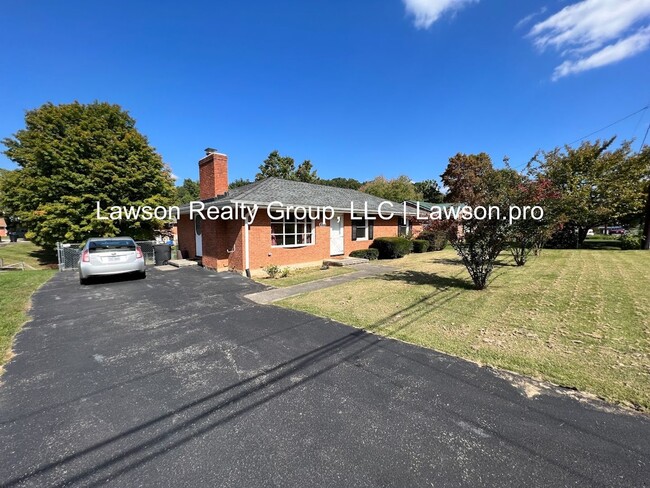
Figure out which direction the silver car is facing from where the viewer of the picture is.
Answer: facing away from the viewer

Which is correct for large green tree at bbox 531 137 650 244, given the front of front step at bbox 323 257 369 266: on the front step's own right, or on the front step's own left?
on the front step's own left

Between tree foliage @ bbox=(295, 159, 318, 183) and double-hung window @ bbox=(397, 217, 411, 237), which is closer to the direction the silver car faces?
the tree foliage

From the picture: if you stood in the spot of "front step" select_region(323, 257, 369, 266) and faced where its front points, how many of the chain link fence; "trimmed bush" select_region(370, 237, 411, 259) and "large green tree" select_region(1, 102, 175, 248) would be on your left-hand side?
1

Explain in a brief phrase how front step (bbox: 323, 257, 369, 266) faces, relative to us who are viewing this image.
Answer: facing the viewer and to the right of the viewer

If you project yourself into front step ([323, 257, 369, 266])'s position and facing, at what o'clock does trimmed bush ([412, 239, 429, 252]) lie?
The trimmed bush is roughly at 9 o'clock from the front step.

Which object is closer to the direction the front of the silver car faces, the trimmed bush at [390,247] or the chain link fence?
the chain link fence

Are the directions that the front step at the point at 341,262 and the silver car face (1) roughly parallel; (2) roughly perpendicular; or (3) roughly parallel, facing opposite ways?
roughly parallel, facing opposite ways

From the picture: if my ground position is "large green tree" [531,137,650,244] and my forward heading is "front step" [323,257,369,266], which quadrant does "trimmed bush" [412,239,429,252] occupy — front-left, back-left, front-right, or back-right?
front-right

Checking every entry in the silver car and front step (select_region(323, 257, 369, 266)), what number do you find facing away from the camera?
1

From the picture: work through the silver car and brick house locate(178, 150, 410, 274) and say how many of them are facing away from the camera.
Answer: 1

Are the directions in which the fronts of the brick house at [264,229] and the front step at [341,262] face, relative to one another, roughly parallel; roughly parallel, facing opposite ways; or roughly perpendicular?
roughly parallel

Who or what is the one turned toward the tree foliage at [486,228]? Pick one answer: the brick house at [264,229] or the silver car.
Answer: the brick house

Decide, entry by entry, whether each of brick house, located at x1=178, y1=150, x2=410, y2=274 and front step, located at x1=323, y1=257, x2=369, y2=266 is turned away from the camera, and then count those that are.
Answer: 0

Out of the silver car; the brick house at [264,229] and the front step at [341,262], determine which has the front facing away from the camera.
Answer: the silver car

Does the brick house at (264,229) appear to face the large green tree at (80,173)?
no

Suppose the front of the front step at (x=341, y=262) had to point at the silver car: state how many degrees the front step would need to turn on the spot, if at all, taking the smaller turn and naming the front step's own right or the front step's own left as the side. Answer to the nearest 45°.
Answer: approximately 90° to the front step's own right

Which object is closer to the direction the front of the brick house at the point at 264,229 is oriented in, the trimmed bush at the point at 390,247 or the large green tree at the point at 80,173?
the trimmed bush

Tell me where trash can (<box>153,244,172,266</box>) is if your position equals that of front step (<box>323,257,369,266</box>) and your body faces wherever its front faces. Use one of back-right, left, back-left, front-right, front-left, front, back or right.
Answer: back-right

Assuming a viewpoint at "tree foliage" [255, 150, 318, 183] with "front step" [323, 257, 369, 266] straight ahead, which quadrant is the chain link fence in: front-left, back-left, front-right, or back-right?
front-right

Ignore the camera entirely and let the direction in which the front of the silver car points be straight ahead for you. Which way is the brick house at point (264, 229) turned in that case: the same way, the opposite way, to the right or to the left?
the opposite way

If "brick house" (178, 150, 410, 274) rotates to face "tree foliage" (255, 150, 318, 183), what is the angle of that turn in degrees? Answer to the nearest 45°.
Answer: approximately 135° to its left
